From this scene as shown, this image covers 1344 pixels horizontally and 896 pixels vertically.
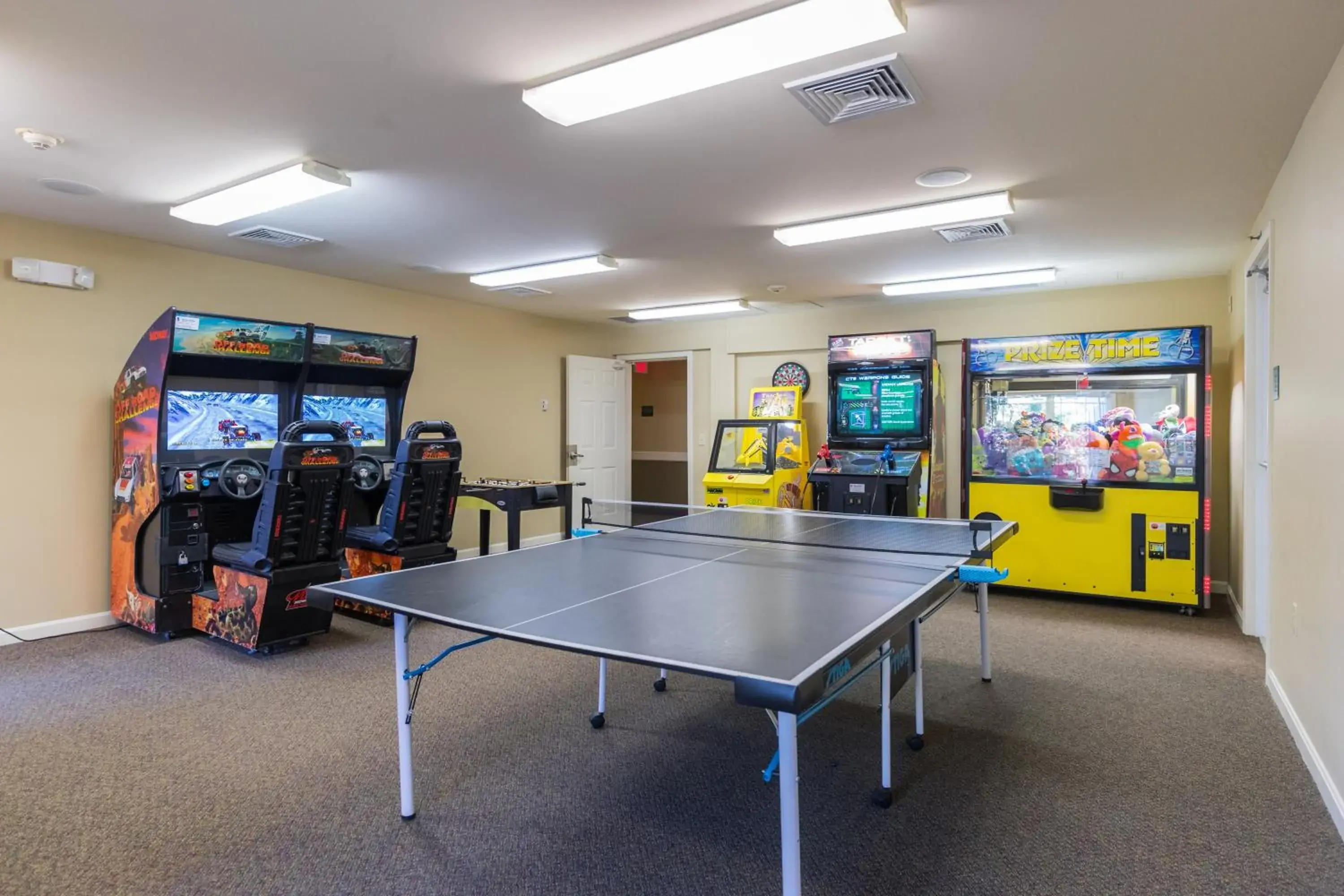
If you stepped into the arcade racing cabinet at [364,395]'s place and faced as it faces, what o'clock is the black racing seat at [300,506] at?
The black racing seat is roughly at 2 o'clock from the arcade racing cabinet.

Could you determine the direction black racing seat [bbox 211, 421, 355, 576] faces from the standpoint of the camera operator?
facing away from the viewer and to the left of the viewer

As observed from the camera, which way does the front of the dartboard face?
facing the viewer

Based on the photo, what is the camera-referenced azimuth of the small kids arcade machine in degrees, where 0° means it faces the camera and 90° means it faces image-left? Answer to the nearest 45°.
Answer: approximately 45°

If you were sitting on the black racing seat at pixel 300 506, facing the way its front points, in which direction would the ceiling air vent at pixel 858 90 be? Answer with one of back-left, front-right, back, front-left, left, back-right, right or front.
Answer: back

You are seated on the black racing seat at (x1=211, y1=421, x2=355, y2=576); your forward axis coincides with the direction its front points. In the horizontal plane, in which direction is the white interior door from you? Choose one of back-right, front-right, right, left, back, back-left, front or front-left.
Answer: right

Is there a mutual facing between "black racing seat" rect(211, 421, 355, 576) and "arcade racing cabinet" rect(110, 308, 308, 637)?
yes

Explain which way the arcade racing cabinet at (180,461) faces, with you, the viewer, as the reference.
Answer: facing the viewer and to the right of the viewer

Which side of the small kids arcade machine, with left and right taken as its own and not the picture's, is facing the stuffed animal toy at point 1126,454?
left

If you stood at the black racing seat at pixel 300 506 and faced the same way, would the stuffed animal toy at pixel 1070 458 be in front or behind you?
behind

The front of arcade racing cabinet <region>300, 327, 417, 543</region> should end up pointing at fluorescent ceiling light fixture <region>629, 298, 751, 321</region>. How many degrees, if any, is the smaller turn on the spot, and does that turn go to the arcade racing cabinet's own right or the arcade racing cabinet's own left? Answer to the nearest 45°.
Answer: approximately 45° to the arcade racing cabinet's own left

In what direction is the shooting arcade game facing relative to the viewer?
toward the camera

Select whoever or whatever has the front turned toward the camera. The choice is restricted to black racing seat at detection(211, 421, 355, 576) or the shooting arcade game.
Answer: the shooting arcade game

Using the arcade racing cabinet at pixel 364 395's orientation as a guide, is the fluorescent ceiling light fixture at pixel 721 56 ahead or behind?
ahead

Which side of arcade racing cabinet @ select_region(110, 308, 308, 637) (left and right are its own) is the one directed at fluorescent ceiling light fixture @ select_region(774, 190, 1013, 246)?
front

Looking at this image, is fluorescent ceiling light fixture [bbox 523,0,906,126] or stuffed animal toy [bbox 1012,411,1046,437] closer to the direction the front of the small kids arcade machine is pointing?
the fluorescent ceiling light fixture

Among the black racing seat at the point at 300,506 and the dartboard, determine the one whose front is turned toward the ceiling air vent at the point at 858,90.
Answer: the dartboard

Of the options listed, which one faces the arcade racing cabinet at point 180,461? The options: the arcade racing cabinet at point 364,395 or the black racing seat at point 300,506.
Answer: the black racing seat

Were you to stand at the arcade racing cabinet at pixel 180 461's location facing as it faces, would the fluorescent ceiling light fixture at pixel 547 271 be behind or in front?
in front
